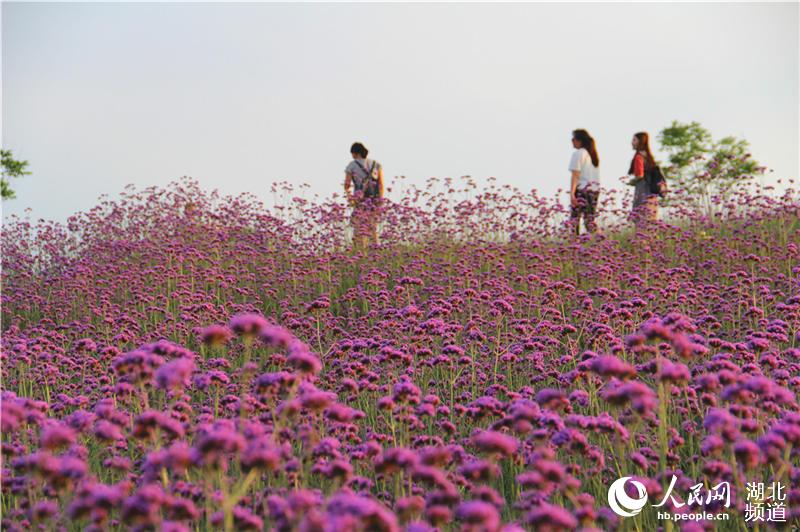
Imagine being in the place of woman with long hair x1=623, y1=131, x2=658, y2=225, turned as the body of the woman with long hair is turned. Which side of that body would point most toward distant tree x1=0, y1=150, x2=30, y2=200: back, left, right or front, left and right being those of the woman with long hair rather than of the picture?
front

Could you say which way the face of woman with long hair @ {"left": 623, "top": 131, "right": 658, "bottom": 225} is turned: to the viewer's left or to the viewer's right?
to the viewer's left

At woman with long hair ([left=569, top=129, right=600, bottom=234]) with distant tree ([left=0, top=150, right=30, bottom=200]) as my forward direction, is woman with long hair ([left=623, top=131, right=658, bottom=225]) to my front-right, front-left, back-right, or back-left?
back-right

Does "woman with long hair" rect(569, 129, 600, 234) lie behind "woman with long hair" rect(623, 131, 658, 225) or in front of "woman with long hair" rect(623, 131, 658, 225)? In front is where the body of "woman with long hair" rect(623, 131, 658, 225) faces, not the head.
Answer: in front

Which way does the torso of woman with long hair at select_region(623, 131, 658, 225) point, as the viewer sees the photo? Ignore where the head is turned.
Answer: to the viewer's left

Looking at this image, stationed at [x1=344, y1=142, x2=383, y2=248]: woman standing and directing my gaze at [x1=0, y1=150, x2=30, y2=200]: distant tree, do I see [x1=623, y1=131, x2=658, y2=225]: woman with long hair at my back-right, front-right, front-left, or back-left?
back-right

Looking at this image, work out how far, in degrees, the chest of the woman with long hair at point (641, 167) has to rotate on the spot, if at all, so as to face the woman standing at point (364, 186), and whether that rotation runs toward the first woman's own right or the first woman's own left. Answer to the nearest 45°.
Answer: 0° — they already face them
